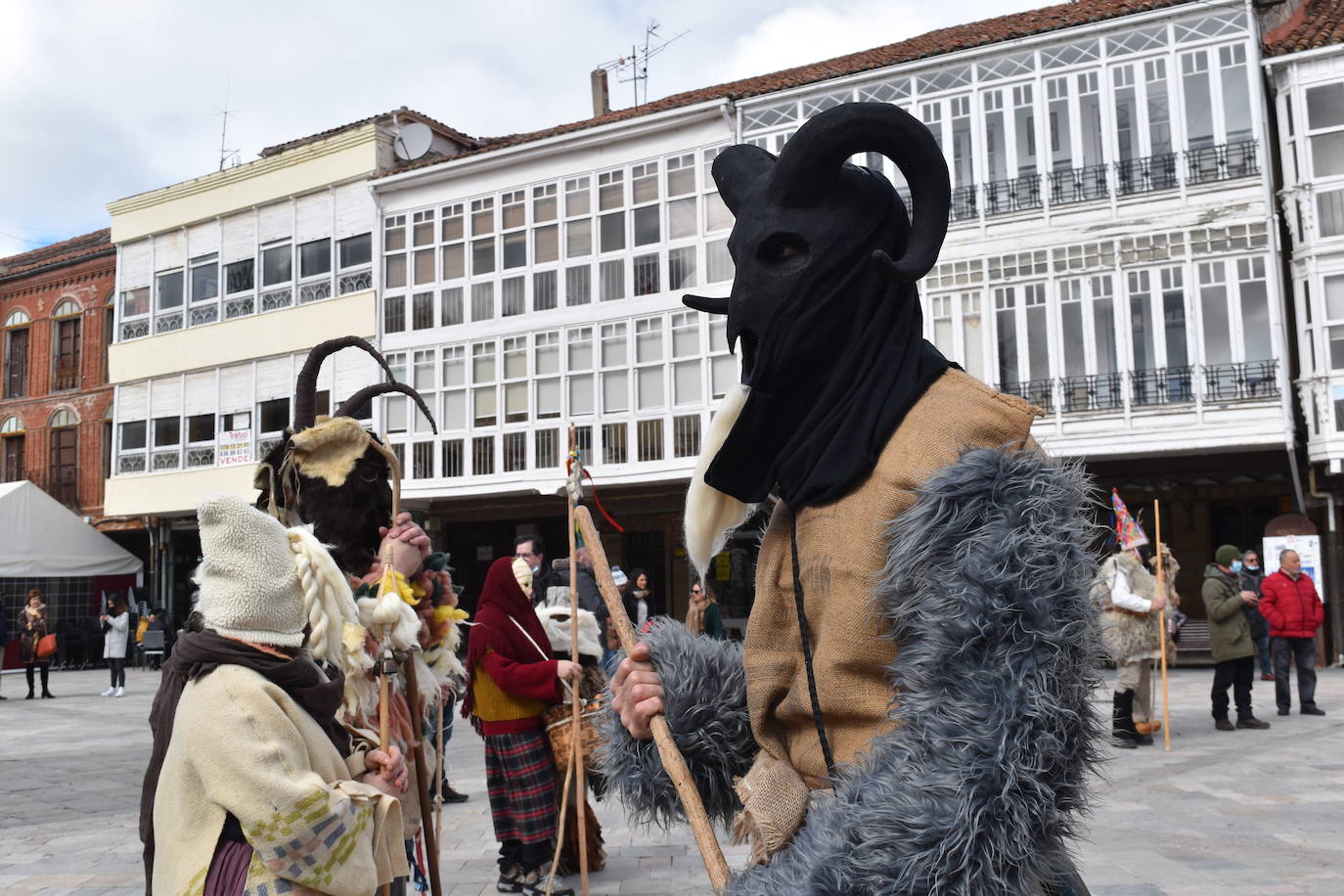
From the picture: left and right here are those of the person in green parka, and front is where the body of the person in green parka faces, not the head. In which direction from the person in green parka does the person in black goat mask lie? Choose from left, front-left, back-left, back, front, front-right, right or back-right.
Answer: right

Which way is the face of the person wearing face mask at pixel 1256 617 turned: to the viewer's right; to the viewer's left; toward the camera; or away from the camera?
toward the camera

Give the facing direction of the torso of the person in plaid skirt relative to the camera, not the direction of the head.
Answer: to the viewer's right

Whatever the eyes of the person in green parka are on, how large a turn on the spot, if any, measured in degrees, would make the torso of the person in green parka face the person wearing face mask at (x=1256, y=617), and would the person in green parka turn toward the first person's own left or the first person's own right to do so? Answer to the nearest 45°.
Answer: approximately 90° to the first person's own left

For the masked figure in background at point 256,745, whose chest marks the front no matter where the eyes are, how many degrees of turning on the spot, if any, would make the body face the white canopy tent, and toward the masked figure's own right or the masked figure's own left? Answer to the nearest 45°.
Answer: approximately 90° to the masked figure's own left

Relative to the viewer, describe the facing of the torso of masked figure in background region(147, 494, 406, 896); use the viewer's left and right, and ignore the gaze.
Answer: facing to the right of the viewer

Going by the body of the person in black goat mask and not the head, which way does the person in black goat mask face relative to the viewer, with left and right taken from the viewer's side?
facing the viewer and to the left of the viewer

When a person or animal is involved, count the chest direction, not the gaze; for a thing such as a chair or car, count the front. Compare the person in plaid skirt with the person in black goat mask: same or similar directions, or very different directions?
very different directions

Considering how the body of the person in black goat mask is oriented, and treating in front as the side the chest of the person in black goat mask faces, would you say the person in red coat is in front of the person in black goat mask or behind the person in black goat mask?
behind

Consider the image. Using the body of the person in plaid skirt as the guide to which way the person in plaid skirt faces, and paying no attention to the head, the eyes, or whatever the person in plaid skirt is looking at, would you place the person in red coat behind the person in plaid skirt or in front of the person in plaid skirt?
in front
